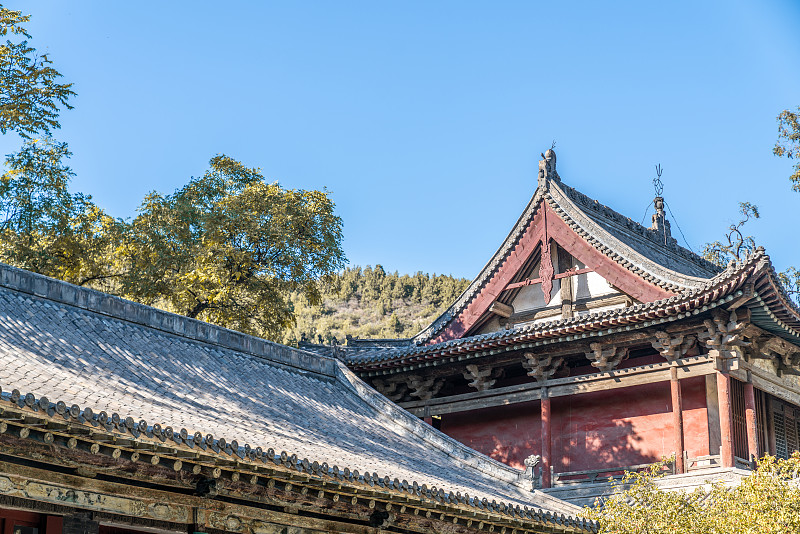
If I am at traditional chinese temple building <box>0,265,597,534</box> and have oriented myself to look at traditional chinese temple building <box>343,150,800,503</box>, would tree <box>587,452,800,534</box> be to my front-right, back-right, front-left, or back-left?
front-right

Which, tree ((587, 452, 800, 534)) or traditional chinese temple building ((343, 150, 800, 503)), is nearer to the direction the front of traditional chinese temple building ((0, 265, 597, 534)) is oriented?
the tree

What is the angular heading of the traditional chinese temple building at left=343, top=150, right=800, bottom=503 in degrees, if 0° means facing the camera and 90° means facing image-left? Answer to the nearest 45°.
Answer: approximately 315°

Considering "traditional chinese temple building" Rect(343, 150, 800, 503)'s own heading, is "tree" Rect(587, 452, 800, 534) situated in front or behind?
in front

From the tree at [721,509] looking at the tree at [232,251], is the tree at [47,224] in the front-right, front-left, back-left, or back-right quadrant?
front-left

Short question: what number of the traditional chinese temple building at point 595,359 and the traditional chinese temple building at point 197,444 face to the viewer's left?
0

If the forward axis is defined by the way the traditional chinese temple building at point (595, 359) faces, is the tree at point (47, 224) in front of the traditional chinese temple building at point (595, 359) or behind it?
behind

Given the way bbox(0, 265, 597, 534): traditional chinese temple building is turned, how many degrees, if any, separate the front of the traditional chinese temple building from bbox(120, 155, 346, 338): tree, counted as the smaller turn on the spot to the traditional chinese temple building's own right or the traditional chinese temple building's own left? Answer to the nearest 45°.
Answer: approximately 135° to the traditional chinese temple building's own left

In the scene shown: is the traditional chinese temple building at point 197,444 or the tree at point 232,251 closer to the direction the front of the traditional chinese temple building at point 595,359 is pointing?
the traditional chinese temple building

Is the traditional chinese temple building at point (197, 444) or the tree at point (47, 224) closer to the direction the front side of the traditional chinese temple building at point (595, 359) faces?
the traditional chinese temple building
